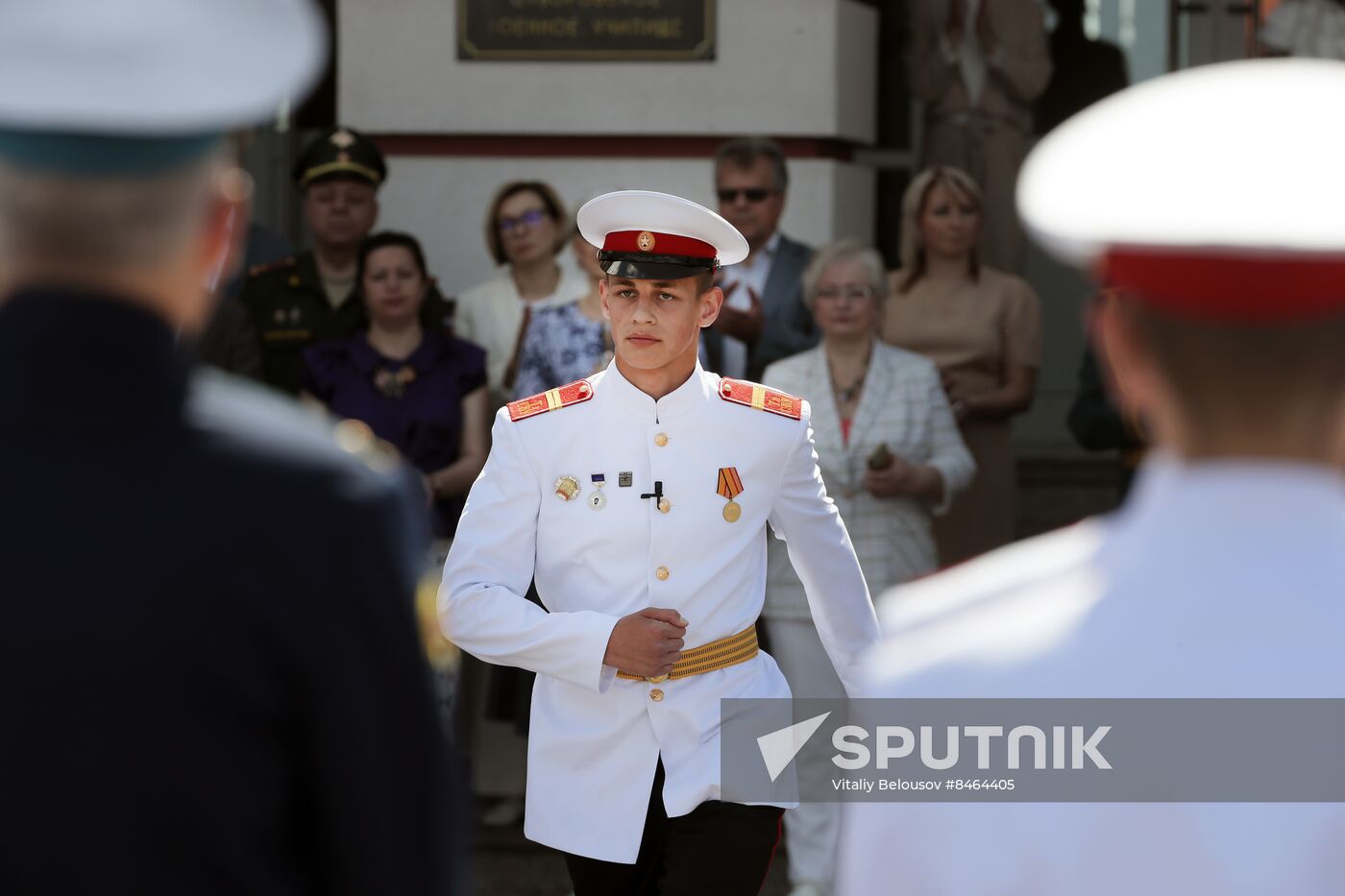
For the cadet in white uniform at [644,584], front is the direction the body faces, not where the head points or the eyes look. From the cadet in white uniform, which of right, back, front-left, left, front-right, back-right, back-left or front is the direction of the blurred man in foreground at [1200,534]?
front

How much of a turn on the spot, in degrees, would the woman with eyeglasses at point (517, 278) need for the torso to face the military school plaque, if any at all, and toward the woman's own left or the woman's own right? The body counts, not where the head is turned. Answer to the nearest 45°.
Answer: approximately 180°

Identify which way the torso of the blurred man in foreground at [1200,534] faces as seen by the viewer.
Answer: away from the camera

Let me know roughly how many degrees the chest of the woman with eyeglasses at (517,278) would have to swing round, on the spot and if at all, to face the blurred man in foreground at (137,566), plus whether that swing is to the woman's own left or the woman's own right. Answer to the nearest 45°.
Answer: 0° — they already face them

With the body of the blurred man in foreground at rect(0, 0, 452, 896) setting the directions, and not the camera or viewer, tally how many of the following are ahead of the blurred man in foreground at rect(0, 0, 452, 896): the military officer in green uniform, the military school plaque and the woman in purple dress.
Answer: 3

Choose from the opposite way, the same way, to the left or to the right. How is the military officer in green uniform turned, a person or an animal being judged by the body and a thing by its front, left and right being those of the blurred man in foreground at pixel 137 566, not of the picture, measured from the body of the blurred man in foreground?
the opposite way

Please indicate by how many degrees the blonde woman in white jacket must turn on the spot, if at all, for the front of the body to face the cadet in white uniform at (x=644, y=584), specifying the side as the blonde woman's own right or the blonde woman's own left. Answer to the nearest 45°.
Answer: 0° — they already face them

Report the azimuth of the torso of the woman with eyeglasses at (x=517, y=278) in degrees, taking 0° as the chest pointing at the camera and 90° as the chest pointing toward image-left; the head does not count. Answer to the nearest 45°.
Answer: approximately 0°

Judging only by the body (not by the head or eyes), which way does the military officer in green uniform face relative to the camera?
toward the camera

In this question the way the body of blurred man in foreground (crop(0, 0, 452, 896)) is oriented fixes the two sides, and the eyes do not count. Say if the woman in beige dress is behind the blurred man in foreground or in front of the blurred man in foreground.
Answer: in front

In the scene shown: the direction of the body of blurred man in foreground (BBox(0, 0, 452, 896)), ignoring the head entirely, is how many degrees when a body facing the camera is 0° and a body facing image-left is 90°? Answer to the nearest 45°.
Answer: approximately 180°

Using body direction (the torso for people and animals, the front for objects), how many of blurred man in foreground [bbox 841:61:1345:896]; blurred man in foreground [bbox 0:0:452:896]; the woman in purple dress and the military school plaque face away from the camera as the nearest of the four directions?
2

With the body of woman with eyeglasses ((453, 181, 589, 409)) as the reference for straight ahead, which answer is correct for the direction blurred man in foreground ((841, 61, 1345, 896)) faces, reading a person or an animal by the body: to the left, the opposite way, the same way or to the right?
the opposite way

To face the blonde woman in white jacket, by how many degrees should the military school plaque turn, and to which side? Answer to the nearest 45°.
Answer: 0° — it already faces them

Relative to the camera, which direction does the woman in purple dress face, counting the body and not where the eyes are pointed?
toward the camera
